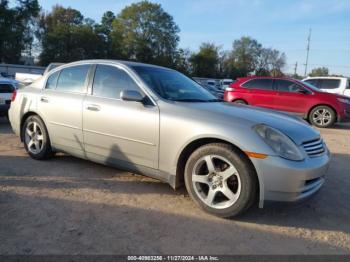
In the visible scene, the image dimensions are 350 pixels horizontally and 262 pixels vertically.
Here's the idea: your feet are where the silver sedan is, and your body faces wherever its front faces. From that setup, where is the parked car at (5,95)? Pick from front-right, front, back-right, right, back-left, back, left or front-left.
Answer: back

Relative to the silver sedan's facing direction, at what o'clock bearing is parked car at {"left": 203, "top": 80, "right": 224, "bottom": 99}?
The parked car is roughly at 8 o'clock from the silver sedan.

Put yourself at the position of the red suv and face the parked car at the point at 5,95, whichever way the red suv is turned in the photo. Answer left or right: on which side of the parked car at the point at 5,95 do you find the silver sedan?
left

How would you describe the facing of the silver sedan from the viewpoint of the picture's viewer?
facing the viewer and to the right of the viewer

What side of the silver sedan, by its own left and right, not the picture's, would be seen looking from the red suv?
left
